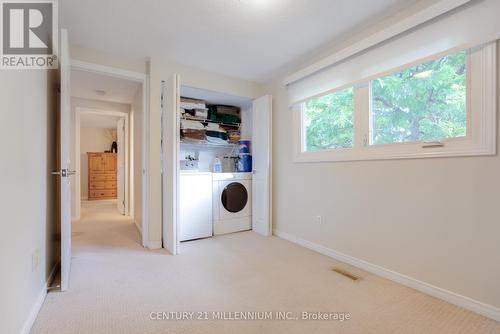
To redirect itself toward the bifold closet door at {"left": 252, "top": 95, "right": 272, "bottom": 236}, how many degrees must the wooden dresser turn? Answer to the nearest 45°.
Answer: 0° — it already faces it

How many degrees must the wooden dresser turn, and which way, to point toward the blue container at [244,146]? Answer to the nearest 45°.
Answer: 0° — it already faces it

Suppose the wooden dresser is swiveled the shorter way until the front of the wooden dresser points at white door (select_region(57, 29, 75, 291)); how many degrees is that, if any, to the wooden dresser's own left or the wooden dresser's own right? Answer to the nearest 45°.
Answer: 0° — it already faces it

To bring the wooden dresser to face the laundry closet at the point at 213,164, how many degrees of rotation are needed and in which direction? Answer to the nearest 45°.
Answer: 0° — it already faces it

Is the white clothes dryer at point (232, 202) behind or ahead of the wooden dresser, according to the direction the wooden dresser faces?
ahead

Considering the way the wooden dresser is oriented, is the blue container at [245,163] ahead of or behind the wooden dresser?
ahead

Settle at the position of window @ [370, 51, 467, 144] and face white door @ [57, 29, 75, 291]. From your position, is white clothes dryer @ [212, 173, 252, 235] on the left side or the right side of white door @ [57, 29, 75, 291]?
right

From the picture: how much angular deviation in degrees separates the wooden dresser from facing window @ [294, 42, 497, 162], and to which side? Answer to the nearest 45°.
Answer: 0° — it already faces it

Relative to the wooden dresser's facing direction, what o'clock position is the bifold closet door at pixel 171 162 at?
The bifold closet door is roughly at 12 o'clock from the wooden dresser.

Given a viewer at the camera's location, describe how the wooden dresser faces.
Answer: facing the viewer
